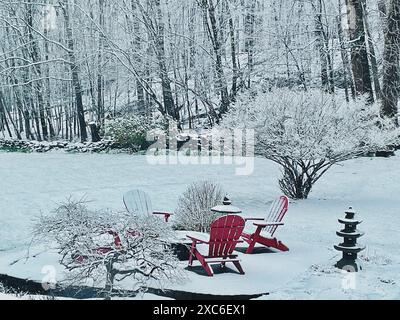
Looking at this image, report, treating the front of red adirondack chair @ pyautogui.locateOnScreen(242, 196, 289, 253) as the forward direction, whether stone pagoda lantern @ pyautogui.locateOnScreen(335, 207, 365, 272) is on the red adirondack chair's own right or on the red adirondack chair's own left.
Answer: on the red adirondack chair's own left

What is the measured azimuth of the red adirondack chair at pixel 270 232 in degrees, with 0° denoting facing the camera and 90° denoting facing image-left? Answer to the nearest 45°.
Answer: approximately 45°

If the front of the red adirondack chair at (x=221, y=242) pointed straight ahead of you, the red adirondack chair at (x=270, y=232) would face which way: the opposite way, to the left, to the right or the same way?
to the left

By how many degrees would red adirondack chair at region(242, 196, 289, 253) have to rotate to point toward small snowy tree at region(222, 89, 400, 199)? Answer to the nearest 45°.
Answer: approximately 135° to its right

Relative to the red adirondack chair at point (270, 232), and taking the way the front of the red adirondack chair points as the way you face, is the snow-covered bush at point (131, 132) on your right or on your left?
on your right

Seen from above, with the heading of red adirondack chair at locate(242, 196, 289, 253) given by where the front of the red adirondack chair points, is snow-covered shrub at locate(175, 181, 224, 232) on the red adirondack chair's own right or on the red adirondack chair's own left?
on the red adirondack chair's own right

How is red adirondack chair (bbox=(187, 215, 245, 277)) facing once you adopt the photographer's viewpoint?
facing away from the viewer and to the left of the viewer

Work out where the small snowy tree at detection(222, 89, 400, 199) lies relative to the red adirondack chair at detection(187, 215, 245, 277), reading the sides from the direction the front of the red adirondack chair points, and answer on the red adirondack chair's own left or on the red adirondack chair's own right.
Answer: on the red adirondack chair's own right

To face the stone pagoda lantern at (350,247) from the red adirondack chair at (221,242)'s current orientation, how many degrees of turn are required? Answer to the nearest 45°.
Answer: approximately 135° to its right
